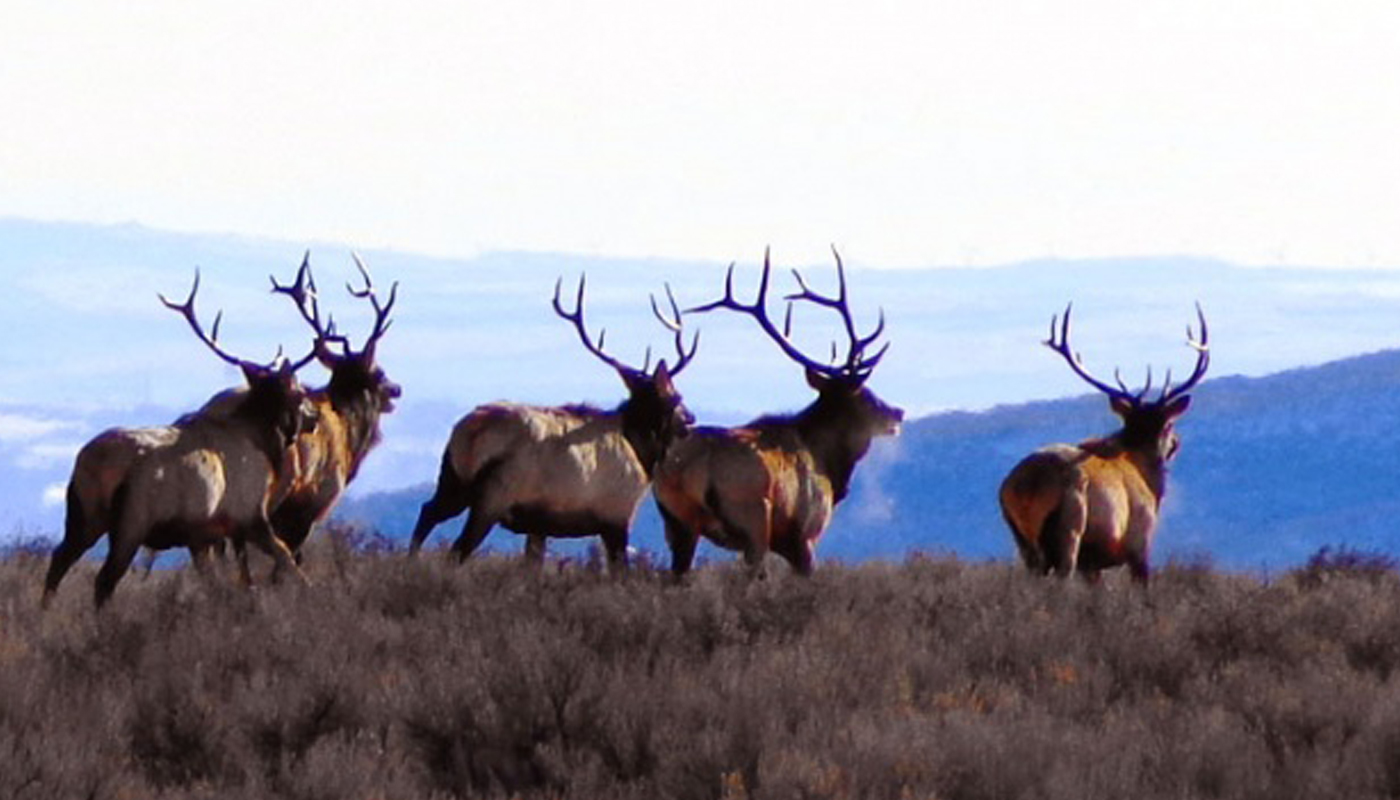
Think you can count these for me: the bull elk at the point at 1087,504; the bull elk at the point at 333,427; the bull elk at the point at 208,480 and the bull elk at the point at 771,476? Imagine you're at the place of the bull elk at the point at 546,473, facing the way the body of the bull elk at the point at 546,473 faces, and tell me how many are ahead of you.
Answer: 2

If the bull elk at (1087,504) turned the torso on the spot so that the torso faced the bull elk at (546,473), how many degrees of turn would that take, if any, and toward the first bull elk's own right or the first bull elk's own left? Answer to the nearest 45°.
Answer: approximately 135° to the first bull elk's own left

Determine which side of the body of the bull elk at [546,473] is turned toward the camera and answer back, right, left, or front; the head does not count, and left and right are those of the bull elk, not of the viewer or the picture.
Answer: right

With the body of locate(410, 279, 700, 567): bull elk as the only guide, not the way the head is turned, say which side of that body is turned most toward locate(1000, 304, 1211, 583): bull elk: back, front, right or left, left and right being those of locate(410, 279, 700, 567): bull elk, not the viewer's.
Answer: front

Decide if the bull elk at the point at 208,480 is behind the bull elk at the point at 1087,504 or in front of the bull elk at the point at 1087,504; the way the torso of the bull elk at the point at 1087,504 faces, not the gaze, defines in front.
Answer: behind

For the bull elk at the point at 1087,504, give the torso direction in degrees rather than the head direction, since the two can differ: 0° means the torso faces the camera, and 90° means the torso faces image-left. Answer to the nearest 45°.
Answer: approximately 225°

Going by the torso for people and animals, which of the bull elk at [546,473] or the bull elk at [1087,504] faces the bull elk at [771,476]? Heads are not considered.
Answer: the bull elk at [546,473]

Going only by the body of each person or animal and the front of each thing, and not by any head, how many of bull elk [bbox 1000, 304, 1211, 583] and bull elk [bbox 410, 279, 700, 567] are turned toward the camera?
0

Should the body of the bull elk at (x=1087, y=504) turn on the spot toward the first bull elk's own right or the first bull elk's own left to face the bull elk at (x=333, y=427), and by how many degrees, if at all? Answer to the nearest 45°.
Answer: approximately 135° to the first bull elk's own left

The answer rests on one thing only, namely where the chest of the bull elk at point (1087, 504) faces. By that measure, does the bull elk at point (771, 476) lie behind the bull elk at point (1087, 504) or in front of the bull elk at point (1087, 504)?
behind
